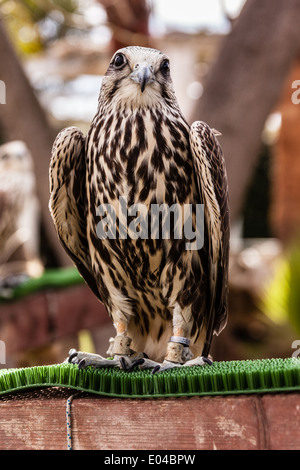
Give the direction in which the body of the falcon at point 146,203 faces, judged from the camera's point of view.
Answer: toward the camera

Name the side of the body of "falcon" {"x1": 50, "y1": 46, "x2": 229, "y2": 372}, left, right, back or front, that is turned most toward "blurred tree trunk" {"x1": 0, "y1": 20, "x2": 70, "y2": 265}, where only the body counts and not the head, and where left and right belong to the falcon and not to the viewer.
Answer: back

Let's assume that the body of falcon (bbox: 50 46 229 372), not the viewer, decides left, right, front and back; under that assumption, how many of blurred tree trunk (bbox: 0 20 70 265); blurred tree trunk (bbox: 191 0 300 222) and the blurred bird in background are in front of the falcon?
0

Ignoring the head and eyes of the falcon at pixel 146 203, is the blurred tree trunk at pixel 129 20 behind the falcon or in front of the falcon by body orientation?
behind

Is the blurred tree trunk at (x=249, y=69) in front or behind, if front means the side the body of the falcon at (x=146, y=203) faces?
behind
